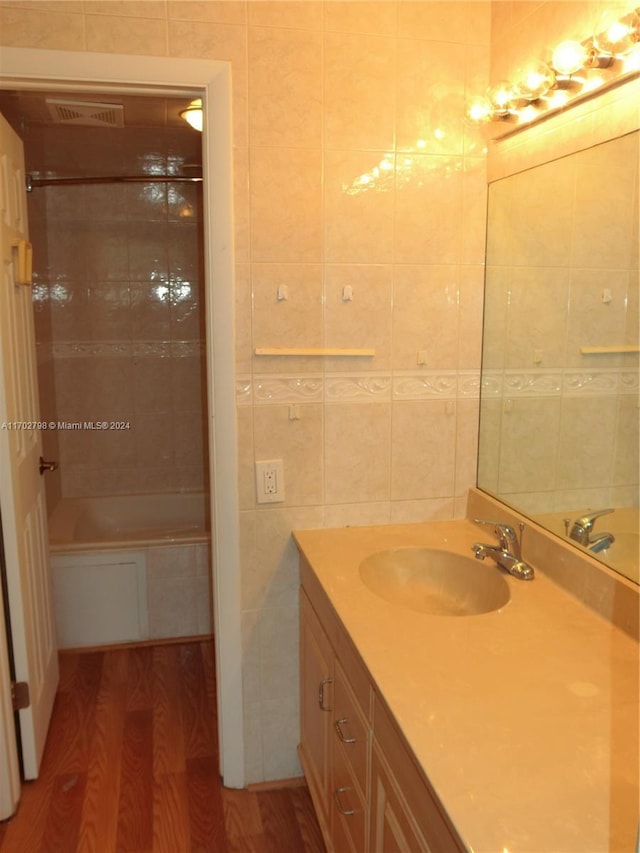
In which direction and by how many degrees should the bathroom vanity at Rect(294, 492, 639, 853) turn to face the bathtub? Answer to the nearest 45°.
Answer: approximately 90° to its right

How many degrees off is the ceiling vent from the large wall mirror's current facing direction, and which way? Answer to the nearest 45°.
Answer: approximately 45° to its right

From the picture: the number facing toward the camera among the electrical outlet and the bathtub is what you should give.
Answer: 2

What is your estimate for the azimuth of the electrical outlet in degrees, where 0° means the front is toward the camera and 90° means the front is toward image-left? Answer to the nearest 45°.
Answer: approximately 0°

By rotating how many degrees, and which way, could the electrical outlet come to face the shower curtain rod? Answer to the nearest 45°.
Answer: approximately 135° to its right

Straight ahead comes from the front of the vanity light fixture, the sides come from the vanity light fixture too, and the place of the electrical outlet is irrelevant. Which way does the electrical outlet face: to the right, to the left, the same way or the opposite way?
to the left

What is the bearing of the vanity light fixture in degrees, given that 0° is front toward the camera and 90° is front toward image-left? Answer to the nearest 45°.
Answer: approximately 45°

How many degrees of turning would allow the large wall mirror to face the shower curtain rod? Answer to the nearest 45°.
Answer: approximately 90° to its right

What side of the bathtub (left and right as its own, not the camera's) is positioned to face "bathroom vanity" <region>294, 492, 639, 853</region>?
front

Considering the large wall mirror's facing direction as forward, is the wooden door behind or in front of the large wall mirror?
in front
